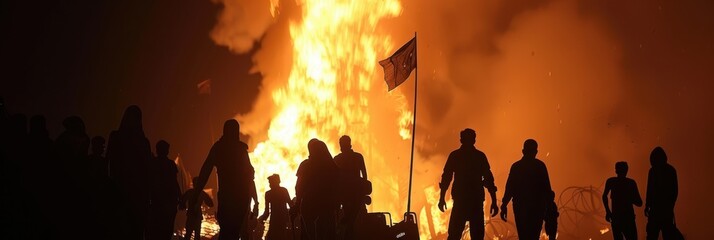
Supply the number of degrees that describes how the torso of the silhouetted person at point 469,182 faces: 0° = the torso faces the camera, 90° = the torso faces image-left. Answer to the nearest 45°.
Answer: approximately 180°

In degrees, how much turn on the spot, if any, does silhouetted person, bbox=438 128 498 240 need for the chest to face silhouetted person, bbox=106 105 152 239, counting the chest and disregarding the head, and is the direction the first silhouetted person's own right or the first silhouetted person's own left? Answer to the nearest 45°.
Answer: approximately 135° to the first silhouetted person's own left

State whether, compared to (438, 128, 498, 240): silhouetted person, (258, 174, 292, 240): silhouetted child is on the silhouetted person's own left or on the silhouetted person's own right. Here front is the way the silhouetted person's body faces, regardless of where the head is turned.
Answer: on the silhouetted person's own left

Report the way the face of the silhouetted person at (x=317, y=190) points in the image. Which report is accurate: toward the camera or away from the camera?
away from the camera

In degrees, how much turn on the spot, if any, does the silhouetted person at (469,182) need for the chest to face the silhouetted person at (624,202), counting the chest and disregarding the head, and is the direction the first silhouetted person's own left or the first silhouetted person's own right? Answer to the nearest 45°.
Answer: approximately 45° to the first silhouetted person's own right

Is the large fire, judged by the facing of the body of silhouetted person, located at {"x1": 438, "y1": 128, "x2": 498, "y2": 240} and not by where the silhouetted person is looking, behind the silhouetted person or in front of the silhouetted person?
in front
